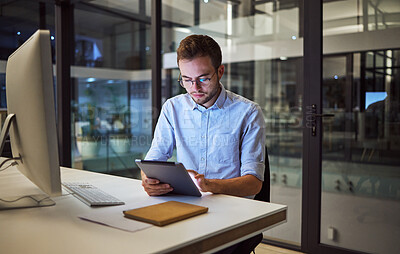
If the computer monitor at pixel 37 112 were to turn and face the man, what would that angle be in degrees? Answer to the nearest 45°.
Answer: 0° — it already faces them

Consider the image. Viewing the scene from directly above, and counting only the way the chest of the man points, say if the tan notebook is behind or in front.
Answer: in front

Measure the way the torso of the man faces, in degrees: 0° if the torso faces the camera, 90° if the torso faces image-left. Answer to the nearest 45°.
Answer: approximately 45°

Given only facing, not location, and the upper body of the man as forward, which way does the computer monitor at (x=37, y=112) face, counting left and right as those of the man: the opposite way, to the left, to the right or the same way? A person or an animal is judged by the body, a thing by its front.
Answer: the opposite way

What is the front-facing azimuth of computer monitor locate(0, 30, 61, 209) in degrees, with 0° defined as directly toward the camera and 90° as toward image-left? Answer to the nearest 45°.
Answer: approximately 225°

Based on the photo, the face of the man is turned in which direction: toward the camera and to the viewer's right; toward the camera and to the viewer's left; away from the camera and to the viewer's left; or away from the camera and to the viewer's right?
toward the camera and to the viewer's left
